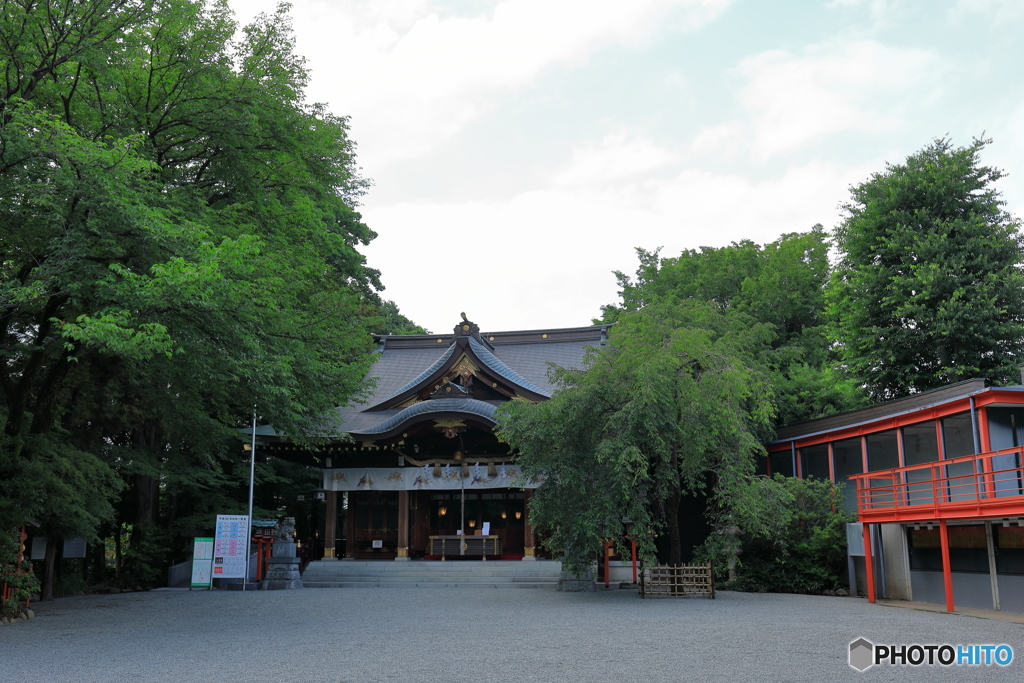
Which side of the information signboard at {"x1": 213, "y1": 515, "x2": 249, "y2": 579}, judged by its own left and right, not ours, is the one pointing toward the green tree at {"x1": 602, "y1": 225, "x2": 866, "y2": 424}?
left

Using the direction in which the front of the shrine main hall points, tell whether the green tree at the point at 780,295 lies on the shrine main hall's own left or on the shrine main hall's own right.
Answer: on the shrine main hall's own left

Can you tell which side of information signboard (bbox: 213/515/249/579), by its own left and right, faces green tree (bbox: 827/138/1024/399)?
left

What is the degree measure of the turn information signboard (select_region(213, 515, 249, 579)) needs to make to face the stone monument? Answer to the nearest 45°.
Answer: approximately 135° to its left

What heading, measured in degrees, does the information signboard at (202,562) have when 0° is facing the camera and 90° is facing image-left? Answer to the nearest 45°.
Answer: approximately 0°

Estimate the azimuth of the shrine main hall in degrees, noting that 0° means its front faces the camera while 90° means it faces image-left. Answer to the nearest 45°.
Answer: approximately 0°
